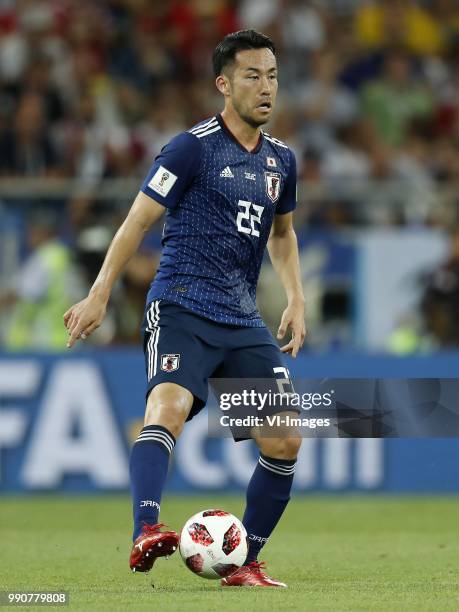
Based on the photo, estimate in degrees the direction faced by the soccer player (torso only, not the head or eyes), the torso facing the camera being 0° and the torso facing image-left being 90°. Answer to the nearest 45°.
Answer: approximately 315°
